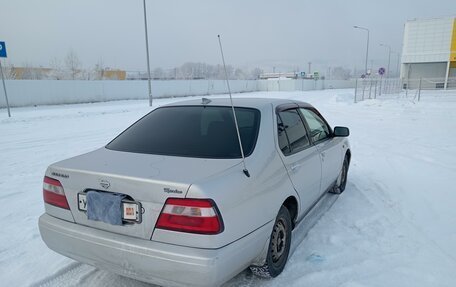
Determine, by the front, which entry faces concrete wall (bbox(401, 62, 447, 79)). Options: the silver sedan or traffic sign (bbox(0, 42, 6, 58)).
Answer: the silver sedan

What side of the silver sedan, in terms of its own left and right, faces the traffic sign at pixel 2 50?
left

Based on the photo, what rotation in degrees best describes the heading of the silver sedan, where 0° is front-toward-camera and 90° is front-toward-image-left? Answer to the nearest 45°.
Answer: approximately 225°

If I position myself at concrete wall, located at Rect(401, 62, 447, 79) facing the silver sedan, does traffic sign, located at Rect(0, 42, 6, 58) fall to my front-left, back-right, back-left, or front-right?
front-right

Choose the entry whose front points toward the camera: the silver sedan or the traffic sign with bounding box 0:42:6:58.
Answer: the traffic sign

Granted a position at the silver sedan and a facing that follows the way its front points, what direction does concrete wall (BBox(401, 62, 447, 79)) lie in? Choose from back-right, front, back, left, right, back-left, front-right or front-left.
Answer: front

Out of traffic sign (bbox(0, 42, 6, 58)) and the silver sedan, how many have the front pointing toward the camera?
1

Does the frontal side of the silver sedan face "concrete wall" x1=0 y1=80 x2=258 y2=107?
no

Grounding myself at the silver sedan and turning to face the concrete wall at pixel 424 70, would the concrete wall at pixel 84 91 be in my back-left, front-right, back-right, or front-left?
front-left

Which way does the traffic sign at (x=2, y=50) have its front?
toward the camera

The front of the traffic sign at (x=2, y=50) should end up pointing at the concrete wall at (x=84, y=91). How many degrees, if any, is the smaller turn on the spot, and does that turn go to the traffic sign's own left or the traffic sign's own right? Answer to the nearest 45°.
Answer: approximately 180°

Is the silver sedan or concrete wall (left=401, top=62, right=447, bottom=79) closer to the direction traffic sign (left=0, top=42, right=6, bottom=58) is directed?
the silver sedan

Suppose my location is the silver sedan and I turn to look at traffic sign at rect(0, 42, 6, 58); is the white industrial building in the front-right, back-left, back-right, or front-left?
front-right

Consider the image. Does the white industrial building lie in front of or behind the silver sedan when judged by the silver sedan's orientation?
in front

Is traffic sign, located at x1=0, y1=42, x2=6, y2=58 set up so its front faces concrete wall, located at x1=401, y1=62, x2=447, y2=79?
no
